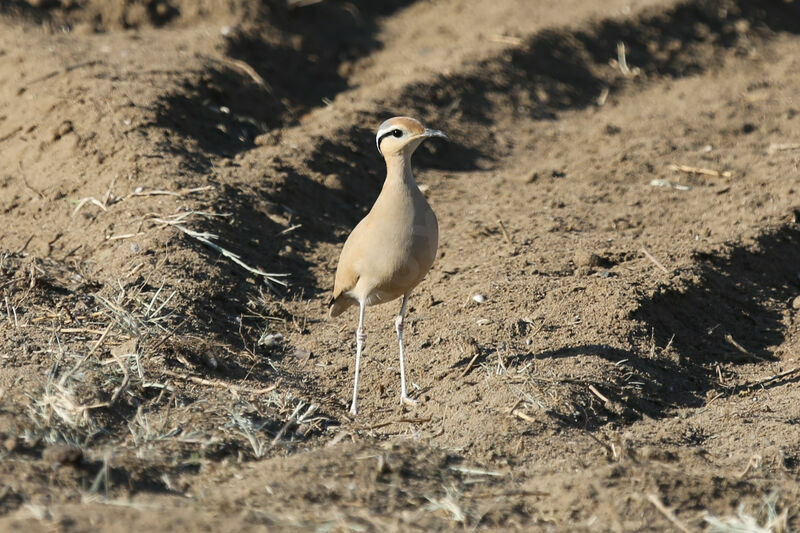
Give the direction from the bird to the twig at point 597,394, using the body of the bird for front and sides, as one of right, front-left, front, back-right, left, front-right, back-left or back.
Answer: front

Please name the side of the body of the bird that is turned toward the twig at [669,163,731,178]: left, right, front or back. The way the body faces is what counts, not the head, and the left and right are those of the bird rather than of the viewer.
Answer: left

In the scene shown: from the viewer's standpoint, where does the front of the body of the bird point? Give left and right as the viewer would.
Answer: facing the viewer and to the right of the viewer

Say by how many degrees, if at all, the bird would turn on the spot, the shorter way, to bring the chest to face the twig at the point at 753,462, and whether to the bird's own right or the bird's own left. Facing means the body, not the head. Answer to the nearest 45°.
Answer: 0° — it already faces it

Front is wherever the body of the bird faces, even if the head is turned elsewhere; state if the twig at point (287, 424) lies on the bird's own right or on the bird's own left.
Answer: on the bird's own right

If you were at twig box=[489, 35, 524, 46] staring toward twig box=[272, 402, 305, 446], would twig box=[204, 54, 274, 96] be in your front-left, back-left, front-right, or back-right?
front-right

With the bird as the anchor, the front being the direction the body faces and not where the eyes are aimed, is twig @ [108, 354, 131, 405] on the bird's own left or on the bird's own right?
on the bird's own right

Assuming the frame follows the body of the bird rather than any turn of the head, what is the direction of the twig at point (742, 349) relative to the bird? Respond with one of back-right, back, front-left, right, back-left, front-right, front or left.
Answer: front-left

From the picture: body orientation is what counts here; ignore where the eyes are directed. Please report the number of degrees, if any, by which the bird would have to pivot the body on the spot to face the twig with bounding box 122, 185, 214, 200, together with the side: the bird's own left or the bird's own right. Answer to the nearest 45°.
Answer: approximately 180°

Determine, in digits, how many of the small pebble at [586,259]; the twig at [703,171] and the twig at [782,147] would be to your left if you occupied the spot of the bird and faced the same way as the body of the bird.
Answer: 3

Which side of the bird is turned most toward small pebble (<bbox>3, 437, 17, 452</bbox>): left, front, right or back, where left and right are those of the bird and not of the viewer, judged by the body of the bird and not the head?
right

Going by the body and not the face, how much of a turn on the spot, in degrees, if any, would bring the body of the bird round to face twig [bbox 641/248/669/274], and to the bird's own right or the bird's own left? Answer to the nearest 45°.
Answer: approximately 90° to the bird's own left

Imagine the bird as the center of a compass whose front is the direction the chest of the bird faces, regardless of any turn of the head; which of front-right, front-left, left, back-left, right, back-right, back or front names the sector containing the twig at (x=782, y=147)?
left

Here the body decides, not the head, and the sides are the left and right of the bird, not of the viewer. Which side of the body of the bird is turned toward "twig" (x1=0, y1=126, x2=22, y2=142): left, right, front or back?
back

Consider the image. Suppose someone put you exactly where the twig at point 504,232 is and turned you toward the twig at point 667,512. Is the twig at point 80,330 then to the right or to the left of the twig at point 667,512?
right
